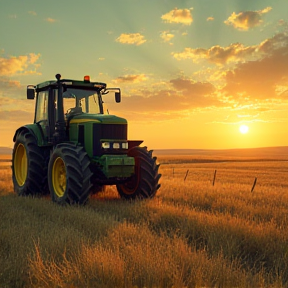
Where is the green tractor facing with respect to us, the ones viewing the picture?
facing the viewer and to the right of the viewer
